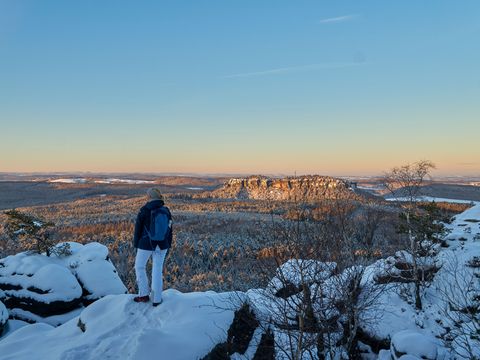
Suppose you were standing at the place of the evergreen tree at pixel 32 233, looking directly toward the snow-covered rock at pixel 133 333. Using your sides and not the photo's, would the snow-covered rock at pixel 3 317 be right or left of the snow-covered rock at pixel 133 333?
right

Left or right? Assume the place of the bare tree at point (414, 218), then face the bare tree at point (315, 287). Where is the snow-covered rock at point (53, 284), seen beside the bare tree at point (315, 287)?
right

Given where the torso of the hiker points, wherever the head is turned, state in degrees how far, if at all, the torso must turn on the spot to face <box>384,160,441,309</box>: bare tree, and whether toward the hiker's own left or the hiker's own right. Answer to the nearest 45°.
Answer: approximately 135° to the hiker's own right

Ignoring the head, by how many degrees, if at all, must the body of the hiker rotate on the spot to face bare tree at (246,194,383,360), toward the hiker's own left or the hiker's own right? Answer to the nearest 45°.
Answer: approximately 135° to the hiker's own right

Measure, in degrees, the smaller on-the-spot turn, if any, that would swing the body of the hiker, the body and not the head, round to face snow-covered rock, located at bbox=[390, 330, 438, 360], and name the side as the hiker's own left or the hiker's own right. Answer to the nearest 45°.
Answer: approximately 135° to the hiker's own right

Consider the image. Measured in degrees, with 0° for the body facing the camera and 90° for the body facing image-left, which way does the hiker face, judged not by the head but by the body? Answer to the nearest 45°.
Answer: approximately 135°
